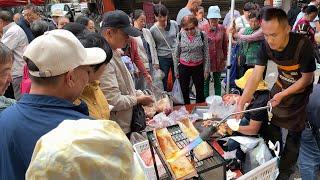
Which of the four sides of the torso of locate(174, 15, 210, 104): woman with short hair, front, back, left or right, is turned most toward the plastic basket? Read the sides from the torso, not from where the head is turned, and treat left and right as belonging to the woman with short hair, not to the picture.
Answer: front

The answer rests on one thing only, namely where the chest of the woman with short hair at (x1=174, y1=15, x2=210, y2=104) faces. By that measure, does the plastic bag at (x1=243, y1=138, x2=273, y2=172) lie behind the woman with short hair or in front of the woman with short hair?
in front

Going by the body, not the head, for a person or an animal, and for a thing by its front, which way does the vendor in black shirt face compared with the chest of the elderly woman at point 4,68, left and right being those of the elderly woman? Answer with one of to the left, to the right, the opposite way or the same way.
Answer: the opposite way

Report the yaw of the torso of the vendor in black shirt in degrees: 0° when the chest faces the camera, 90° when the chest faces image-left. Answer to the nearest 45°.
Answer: approximately 45°

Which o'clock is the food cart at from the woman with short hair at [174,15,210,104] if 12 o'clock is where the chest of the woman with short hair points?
The food cart is roughly at 12 o'clock from the woman with short hair.

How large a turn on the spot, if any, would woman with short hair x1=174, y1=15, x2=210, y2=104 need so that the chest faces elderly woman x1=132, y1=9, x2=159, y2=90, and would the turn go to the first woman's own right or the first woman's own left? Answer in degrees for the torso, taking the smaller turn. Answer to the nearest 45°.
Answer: approximately 90° to the first woman's own right

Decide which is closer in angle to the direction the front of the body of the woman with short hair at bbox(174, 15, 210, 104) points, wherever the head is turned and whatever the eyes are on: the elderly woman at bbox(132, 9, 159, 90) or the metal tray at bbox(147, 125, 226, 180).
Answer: the metal tray

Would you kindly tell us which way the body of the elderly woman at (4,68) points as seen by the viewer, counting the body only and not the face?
to the viewer's right

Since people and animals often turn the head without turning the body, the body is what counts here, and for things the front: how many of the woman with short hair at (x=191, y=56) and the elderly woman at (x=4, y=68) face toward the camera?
1

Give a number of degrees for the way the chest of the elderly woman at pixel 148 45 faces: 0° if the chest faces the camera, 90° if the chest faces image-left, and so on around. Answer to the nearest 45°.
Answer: approximately 315°

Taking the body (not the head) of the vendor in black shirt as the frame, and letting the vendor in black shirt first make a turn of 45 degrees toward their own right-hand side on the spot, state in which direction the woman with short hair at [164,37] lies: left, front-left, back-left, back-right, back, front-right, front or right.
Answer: front-right
